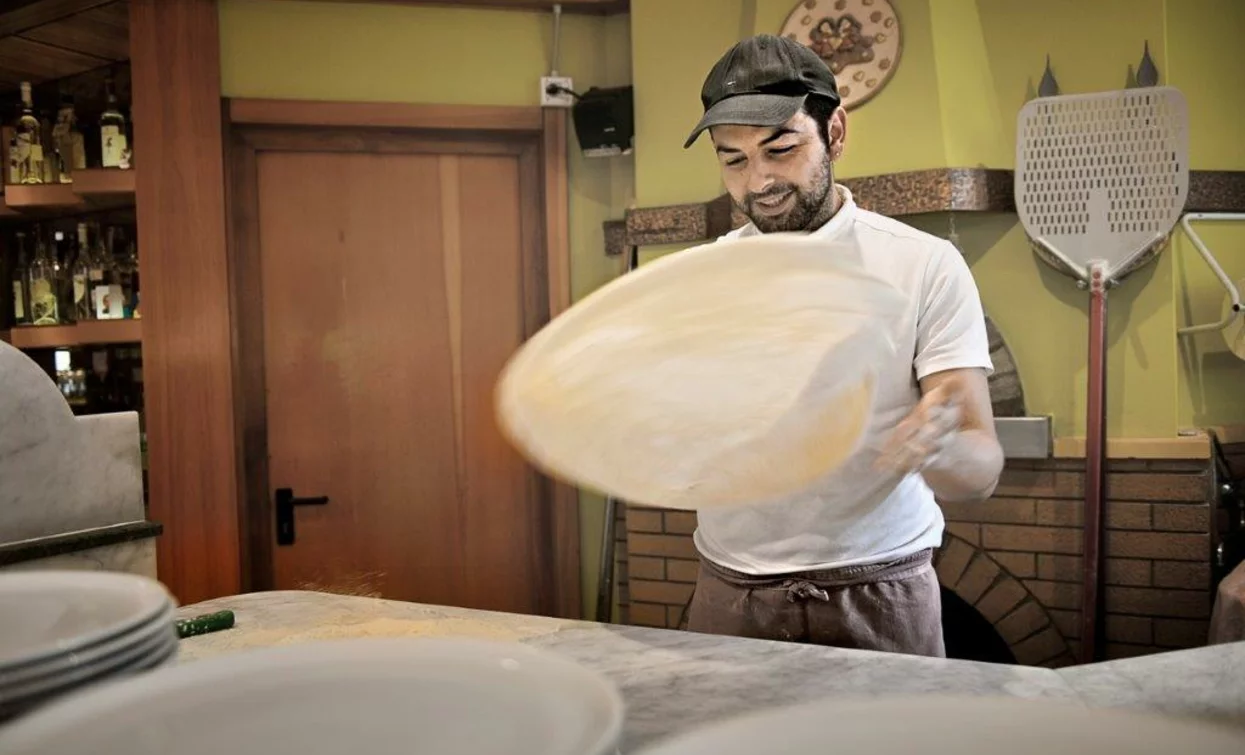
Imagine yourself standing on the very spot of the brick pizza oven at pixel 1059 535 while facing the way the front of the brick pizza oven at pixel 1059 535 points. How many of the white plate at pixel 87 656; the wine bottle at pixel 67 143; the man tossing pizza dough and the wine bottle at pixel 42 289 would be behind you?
0

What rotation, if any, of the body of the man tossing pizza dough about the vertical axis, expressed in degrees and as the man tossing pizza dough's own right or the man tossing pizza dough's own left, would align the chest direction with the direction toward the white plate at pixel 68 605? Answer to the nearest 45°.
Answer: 0° — they already face it

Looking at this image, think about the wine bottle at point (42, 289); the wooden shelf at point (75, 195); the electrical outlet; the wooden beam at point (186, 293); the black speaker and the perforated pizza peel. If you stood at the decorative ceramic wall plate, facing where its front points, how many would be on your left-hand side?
1

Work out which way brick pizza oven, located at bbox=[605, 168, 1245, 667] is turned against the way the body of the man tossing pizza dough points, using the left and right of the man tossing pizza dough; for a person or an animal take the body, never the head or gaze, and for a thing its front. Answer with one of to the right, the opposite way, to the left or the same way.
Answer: the same way

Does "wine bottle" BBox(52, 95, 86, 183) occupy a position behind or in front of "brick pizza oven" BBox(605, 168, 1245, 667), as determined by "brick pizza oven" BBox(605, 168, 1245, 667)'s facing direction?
in front

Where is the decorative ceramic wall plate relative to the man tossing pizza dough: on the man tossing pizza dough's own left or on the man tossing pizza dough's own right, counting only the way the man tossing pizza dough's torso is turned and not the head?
on the man tossing pizza dough's own right

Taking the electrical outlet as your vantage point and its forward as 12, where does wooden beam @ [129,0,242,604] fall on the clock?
The wooden beam is roughly at 3 o'clock from the electrical outlet.

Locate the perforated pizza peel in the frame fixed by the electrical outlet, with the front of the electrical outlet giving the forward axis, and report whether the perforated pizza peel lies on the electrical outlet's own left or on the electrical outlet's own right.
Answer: on the electrical outlet's own left

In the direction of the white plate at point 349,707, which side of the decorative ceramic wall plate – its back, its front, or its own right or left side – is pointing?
front

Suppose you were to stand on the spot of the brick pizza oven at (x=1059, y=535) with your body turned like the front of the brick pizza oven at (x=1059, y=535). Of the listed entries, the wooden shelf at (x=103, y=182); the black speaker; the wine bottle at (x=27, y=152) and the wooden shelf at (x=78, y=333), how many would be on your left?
0

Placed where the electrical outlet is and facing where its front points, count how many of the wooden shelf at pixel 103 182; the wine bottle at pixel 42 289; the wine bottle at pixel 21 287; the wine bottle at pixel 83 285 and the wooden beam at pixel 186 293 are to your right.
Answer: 5

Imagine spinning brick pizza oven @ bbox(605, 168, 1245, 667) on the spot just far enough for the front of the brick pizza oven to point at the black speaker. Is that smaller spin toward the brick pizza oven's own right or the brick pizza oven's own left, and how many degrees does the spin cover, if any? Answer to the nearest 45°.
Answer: approximately 45° to the brick pizza oven's own right

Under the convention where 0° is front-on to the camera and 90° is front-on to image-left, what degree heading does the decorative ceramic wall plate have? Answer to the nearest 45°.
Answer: approximately 0°

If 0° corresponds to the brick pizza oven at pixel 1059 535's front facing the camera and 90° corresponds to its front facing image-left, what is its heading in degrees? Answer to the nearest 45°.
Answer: approximately 45°

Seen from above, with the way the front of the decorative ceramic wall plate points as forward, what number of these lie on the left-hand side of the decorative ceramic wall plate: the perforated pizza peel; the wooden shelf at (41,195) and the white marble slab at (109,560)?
1

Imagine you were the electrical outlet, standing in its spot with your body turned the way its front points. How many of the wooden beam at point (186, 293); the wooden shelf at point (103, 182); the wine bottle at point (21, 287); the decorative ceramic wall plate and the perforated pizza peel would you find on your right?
3

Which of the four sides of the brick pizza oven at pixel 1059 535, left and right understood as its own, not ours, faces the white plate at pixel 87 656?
front

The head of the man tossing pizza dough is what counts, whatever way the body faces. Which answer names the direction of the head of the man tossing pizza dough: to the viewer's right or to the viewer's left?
to the viewer's left
